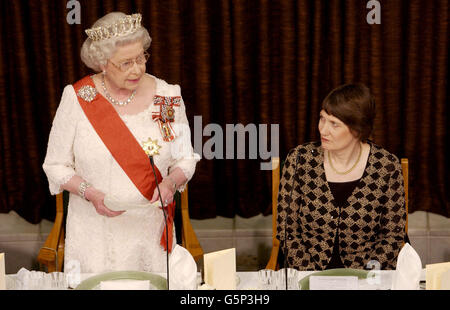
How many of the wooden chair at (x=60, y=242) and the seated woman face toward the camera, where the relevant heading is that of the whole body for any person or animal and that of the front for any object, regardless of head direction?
2

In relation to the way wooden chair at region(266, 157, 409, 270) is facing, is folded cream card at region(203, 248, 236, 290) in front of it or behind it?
in front

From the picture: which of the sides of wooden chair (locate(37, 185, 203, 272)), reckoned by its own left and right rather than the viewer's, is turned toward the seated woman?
left

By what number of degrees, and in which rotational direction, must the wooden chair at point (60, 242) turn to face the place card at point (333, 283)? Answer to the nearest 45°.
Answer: approximately 45° to its left

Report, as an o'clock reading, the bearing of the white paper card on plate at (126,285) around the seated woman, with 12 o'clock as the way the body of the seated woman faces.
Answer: The white paper card on plate is roughly at 1 o'clock from the seated woman.

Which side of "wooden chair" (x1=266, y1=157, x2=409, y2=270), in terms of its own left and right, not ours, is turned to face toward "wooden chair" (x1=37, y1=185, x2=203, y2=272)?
right

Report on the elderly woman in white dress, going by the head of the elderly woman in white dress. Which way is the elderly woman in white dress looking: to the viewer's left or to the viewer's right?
to the viewer's right

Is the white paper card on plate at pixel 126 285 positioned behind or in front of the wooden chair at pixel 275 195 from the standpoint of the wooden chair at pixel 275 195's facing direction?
in front

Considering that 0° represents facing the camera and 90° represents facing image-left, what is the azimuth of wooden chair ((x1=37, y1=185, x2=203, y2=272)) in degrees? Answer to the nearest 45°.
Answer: approximately 0°
